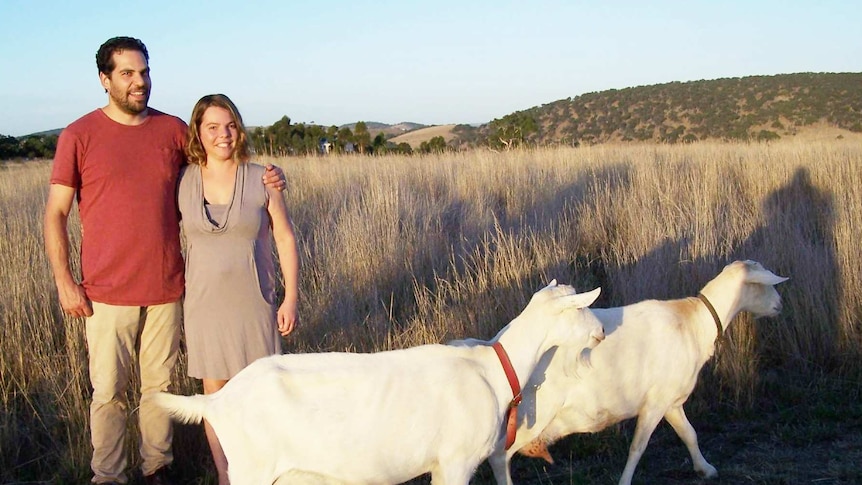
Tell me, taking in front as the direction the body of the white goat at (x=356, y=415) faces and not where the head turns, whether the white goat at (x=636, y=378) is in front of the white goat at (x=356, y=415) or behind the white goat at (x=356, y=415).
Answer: in front

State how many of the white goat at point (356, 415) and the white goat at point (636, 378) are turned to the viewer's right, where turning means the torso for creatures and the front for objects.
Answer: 2

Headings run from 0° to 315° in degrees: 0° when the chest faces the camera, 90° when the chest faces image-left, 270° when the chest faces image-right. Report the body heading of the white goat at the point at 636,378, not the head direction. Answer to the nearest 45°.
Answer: approximately 270°

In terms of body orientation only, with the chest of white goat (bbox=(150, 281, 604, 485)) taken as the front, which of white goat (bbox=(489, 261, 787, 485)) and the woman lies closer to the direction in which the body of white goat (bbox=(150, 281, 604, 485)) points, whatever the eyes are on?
the white goat

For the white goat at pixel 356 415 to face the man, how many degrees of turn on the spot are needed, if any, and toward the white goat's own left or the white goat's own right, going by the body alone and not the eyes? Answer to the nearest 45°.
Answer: approximately 135° to the white goat's own left

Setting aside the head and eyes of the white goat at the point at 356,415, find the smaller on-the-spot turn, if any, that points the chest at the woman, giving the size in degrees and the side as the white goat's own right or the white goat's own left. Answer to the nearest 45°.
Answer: approximately 135° to the white goat's own left

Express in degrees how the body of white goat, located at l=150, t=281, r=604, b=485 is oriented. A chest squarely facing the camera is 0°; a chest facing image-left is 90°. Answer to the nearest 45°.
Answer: approximately 270°

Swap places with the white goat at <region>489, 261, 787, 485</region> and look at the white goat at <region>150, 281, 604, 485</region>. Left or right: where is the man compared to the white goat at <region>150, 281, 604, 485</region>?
right

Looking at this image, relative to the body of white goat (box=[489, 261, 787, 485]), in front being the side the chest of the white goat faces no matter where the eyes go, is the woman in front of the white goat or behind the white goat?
behind

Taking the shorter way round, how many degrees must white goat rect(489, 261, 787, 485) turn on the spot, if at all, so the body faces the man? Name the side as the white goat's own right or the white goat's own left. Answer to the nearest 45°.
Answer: approximately 135° to the white goat's own right
